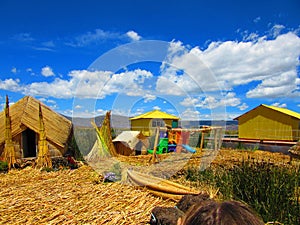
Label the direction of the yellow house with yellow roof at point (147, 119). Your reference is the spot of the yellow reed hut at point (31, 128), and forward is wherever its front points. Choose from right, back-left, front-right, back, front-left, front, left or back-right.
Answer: back-left

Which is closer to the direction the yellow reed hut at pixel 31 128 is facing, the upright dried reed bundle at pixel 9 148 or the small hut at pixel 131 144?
the upright dried reed bundle

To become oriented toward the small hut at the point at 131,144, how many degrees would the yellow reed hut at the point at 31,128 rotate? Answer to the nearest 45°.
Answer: approximately 90° to its left

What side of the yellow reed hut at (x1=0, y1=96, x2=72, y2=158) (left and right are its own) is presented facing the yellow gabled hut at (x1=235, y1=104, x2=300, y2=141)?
left

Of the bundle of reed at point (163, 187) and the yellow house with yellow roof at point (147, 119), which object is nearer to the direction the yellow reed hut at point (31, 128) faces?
the bundle of reed

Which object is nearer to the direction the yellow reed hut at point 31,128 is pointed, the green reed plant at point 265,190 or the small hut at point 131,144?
the green reed plant

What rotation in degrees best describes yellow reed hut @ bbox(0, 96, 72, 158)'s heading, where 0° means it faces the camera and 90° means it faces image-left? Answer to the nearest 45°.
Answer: approximately 0°
